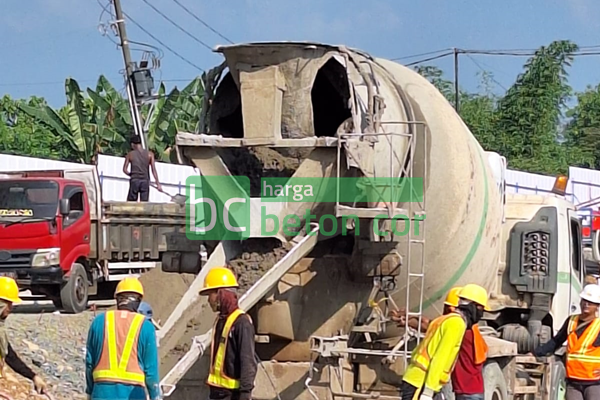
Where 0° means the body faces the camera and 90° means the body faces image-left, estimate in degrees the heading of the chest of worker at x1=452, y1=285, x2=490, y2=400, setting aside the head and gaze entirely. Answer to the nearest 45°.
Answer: approximately 90°

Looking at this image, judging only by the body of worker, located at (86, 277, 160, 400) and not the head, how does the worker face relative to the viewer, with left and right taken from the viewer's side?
facing away from the viewer

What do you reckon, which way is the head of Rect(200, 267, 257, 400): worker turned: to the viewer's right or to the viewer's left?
to the viewer's left

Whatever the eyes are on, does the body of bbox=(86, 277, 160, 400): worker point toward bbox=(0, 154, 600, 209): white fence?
yes

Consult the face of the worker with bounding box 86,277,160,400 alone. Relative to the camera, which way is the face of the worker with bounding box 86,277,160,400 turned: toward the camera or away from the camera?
away from the camera

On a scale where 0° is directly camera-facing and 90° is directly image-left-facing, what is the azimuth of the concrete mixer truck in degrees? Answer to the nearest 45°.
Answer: approximately 225°

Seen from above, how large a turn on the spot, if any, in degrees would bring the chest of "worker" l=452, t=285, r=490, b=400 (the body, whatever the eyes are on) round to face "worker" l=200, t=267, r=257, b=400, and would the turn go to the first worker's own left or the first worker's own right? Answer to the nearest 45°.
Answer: approximately 45° to the first worker's own left

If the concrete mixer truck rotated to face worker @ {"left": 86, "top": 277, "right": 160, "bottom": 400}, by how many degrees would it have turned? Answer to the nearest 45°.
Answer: approximately 180°
